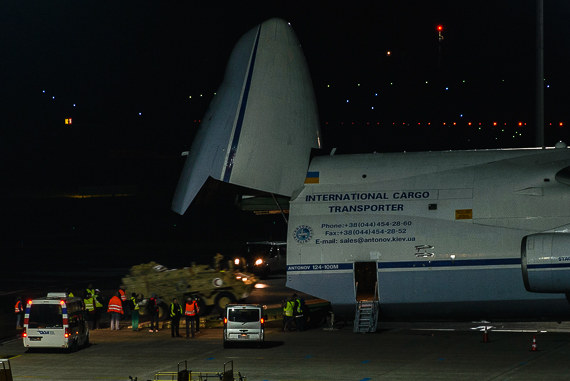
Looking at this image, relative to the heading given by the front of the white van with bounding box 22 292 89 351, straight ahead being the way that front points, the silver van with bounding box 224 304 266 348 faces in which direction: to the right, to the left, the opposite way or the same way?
the same way

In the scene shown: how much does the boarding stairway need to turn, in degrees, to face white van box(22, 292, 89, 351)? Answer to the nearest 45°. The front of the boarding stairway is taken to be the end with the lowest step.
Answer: approximately 90° to its right

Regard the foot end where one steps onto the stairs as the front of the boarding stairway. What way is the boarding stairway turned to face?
toward the camera

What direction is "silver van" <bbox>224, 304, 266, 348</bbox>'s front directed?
away from the camera

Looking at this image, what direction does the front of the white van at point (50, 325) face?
away from the camera

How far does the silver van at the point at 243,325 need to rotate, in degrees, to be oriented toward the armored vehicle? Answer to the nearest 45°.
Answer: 0° — it already faces it

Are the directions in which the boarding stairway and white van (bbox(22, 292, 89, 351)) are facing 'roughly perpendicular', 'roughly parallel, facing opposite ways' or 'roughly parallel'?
roughly parallel, facing opposite ways

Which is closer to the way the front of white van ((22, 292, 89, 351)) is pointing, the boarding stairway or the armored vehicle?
the armored vehicle
